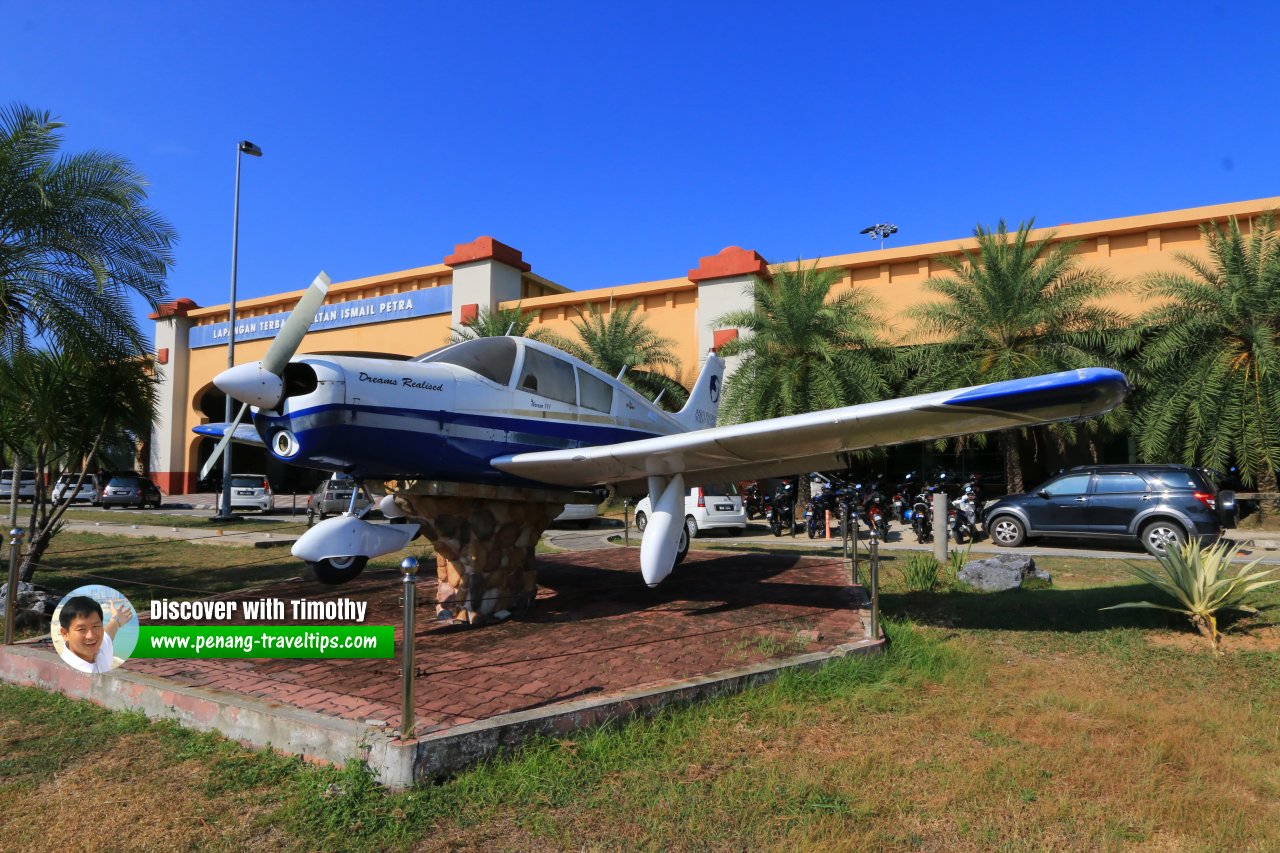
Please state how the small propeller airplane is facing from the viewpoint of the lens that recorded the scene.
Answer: facing the viewer and to the left of the viewer

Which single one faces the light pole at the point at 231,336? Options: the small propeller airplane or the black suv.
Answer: the black suv

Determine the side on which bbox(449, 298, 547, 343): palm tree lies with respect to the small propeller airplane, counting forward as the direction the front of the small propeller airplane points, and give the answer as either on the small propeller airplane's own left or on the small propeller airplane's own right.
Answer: on the small propeller airplane's own right

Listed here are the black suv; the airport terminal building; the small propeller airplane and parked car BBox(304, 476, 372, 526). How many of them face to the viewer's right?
0

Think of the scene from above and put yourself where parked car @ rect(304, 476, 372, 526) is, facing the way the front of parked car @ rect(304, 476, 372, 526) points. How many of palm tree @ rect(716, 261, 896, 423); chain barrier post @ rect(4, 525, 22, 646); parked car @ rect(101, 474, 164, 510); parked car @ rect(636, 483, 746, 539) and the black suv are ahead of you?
1

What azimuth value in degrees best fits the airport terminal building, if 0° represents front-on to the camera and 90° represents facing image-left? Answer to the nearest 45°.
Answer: approximately 45°

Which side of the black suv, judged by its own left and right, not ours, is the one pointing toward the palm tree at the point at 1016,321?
right

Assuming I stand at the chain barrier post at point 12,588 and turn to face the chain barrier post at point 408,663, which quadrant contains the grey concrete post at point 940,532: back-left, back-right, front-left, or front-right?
front-left

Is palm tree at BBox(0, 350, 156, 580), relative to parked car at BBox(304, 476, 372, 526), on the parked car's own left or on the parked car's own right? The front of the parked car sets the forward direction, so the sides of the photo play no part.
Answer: on the parked car's own left

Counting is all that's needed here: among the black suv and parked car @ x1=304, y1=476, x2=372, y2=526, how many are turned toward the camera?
0

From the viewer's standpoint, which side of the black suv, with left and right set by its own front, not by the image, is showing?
left

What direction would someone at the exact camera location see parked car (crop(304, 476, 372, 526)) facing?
facing away from the viewer and to the left of the viewer

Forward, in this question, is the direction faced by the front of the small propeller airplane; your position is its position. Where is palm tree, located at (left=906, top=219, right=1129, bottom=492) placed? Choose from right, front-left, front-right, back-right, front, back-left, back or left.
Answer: back

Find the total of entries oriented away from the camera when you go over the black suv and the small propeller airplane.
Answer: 0

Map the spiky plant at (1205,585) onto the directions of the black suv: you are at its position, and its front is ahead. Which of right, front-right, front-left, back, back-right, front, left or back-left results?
left

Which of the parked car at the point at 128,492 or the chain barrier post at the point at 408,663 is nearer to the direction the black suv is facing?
the parked car

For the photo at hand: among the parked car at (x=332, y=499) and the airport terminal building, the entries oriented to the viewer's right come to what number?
0
